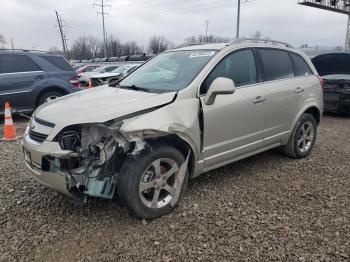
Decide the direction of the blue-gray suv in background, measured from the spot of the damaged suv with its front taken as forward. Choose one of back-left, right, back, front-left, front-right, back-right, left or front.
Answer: right

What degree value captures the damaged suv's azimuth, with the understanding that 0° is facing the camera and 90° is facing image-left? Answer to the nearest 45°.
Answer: approximately 45°
